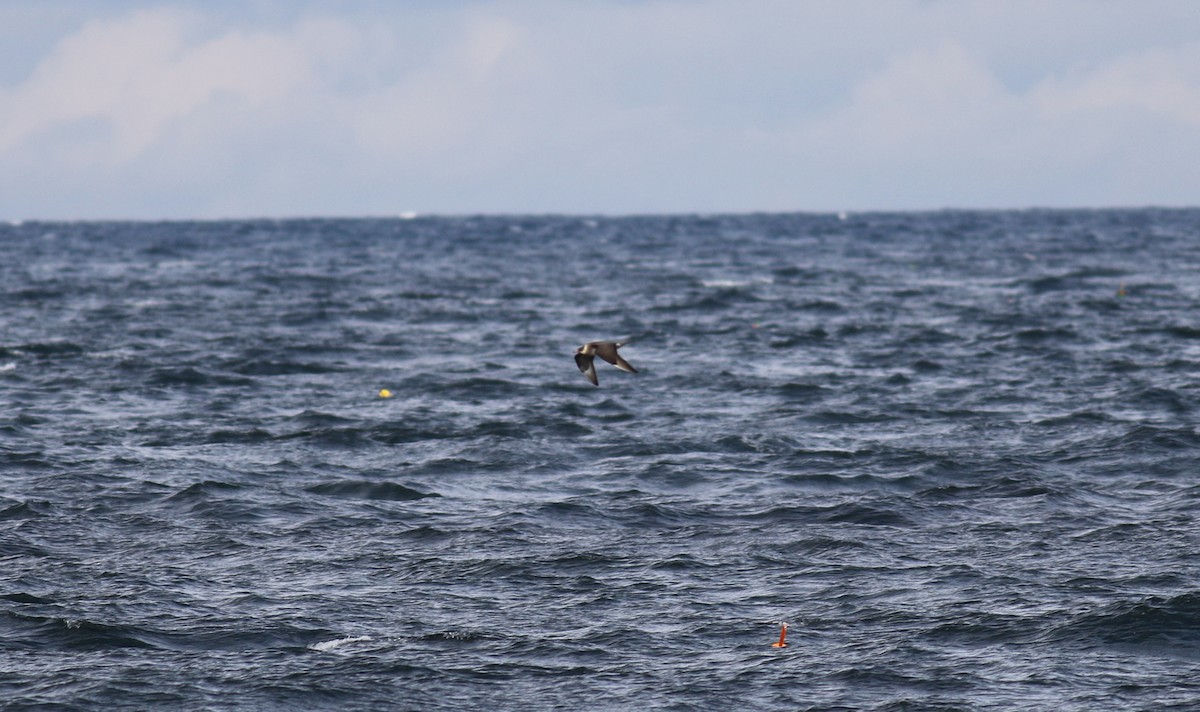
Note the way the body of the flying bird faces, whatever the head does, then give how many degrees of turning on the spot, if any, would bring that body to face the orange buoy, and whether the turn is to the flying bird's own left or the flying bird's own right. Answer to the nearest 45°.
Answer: approximately 90° to the flying bird's own left

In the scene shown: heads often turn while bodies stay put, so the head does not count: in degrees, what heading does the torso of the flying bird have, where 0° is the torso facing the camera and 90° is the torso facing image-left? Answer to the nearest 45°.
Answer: approximately 90°
